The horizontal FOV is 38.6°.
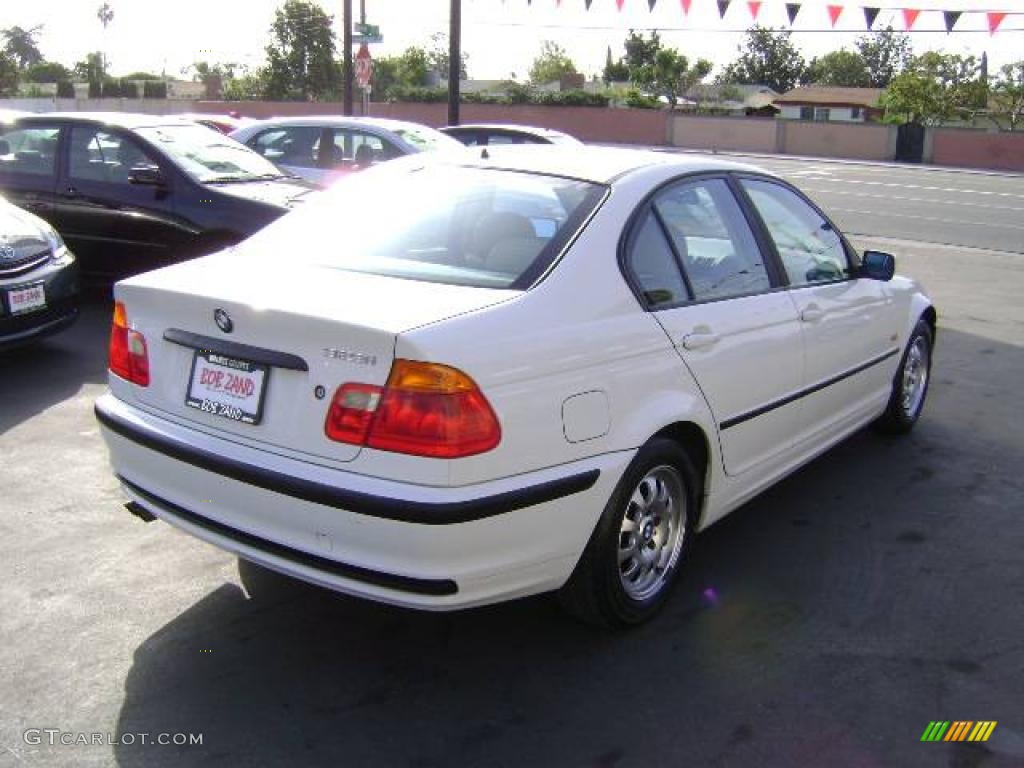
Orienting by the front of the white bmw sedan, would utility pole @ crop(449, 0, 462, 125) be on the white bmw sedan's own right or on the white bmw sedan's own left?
on the white bmw sedan's own left

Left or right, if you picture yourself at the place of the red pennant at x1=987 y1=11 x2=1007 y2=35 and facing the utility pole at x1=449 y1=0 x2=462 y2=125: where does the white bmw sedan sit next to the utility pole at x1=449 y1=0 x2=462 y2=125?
left

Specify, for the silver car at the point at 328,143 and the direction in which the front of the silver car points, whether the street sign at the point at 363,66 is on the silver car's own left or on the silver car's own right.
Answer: on the silver car's own left

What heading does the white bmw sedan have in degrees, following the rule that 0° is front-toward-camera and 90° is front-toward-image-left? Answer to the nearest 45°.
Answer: approximately 225°

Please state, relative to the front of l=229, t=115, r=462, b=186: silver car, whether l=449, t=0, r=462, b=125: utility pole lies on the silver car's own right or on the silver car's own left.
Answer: on the silver car's own left

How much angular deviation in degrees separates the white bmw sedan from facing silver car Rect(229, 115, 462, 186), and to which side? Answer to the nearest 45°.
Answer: approximately 45° to its left

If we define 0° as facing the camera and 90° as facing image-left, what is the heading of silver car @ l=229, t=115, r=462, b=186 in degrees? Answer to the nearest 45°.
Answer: approximately 315°

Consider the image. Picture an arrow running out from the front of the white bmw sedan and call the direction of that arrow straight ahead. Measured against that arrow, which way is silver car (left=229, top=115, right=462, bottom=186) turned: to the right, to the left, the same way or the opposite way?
to the right
